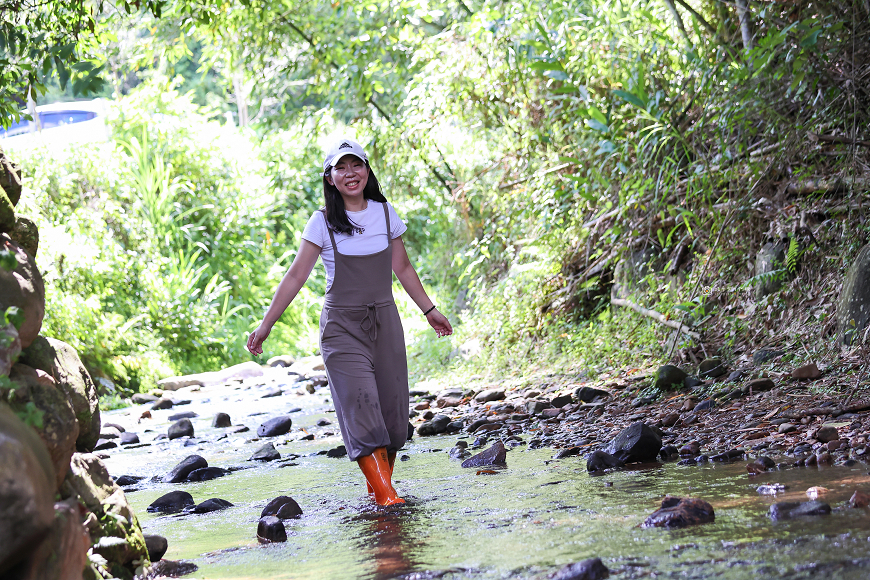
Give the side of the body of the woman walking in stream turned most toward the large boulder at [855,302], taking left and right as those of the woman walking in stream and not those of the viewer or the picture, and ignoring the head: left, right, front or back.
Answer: left

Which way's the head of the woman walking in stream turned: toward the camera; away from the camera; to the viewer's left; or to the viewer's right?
toward the camera

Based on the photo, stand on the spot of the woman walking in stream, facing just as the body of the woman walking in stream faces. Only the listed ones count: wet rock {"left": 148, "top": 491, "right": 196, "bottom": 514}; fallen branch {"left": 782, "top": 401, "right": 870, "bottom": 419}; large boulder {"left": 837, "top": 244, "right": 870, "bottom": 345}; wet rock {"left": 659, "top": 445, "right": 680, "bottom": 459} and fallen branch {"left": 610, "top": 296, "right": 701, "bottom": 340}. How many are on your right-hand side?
1

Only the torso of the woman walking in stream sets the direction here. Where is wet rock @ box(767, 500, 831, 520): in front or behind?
in front

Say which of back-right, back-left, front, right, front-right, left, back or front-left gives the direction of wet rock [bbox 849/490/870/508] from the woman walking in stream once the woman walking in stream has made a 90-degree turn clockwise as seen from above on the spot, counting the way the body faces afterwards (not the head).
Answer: back-left

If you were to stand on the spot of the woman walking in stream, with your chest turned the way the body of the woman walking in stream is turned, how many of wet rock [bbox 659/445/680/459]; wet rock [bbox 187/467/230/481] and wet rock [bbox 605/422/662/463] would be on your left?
2

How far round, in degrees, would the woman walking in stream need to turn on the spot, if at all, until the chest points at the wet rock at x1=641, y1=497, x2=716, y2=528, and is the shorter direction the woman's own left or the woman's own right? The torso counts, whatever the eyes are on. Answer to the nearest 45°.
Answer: approximately 45° to the woman's own left

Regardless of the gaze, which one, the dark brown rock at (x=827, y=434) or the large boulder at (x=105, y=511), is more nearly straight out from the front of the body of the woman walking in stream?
the large boulder

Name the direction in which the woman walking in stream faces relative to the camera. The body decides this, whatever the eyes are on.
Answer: toward the camera

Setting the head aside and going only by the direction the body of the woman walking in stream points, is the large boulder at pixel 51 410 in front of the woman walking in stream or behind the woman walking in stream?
in front

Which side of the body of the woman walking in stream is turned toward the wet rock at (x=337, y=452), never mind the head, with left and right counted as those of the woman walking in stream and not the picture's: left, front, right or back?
back

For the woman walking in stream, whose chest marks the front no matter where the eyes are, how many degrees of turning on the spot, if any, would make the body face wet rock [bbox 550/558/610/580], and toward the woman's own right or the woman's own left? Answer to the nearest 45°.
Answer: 0° — they already face it

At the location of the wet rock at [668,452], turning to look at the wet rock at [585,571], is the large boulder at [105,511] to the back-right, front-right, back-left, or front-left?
front-right

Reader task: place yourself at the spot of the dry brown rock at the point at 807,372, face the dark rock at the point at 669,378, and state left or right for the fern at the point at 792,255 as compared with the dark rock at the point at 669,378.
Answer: right

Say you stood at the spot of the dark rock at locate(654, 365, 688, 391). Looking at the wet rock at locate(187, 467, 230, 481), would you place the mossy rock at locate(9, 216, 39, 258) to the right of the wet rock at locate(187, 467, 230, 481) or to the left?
right
